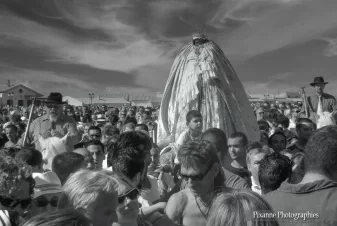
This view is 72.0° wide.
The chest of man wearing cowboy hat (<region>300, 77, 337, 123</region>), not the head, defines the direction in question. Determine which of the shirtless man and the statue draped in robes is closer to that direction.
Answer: the shirtless man

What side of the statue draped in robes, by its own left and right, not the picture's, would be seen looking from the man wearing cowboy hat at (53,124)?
right

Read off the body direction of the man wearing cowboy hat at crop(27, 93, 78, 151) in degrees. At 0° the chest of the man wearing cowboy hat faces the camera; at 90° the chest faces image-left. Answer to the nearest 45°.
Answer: approximately 0°

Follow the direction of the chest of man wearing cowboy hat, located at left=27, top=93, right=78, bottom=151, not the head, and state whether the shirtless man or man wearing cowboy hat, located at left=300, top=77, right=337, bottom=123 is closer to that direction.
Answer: the shirtless man

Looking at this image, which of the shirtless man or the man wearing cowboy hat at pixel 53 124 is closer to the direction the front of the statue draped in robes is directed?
the shirtless man

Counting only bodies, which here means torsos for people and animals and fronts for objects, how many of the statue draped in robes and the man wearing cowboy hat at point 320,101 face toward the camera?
2

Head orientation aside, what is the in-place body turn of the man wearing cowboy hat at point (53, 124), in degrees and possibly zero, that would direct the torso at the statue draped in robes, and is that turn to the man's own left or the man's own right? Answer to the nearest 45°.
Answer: approximately 90° to the man's own left

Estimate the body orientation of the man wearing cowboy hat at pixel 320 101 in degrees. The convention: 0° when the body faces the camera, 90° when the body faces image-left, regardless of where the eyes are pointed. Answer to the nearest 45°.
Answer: approximately 0°

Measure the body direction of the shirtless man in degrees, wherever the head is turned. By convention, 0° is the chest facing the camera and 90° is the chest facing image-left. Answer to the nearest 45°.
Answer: approximately 45°
